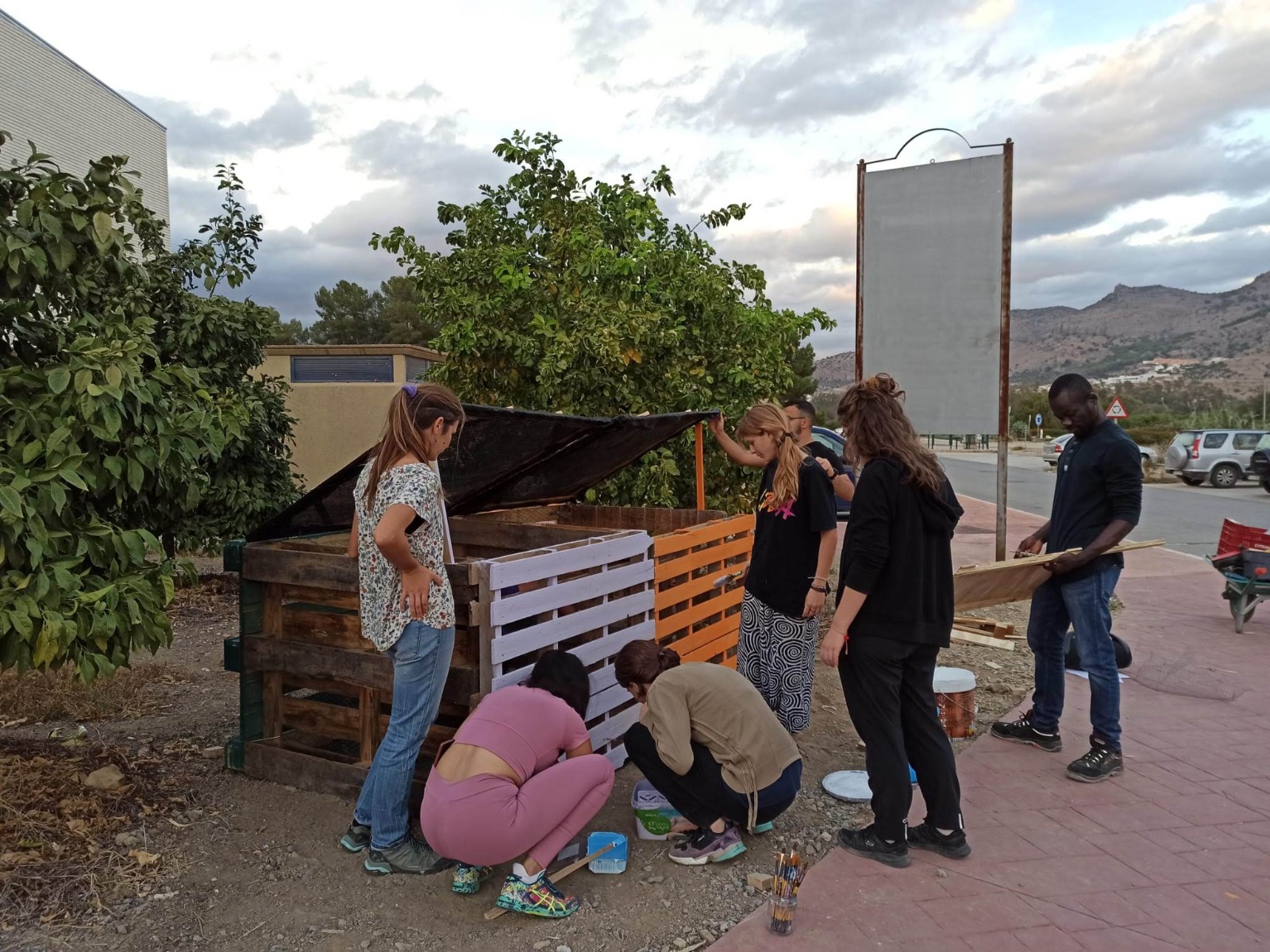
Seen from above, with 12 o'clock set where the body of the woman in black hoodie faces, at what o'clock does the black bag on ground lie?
The black bag on ground is roughly at 2 o'clock from the woman in black hoodie.

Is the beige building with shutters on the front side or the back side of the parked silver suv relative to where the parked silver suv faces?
on the back side

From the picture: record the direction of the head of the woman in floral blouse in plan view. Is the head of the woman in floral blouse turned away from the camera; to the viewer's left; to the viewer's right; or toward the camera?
to the viewer's right

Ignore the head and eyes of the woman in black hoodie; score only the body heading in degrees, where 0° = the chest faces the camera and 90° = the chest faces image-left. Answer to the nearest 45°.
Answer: approximately 135°

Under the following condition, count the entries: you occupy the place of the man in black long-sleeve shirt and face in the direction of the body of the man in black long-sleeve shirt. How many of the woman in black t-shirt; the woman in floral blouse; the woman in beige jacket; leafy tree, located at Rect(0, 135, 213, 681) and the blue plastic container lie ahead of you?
5

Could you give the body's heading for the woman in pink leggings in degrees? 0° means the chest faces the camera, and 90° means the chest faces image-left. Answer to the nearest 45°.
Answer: approximately 225°

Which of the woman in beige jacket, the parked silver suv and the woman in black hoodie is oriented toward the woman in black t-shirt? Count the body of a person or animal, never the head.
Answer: the woman in black hoodie

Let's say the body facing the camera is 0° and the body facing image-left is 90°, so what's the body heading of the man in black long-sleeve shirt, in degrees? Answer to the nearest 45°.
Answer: approximately 45°
